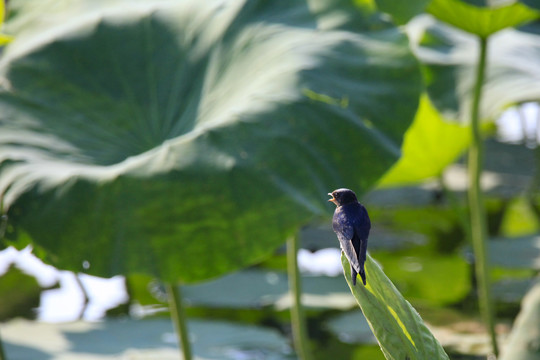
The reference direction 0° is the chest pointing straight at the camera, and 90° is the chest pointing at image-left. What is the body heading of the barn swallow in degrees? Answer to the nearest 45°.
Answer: approximately 135°

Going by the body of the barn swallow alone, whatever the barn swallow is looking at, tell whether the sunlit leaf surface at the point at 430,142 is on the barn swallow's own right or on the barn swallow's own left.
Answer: on the barn swallow's own right

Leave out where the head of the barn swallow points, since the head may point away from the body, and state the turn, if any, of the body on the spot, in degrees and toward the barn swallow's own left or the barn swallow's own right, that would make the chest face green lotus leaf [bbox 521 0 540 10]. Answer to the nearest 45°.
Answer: approximately 45° to the barn swallow's own right

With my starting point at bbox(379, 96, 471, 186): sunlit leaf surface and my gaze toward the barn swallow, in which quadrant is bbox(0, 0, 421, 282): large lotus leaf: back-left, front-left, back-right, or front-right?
front-right

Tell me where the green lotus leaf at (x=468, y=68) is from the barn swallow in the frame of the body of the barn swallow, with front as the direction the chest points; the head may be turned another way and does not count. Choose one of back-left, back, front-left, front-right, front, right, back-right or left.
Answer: front-right

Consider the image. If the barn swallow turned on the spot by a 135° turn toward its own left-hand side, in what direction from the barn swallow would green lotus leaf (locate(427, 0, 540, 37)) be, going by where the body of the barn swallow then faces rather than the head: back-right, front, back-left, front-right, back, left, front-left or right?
back
